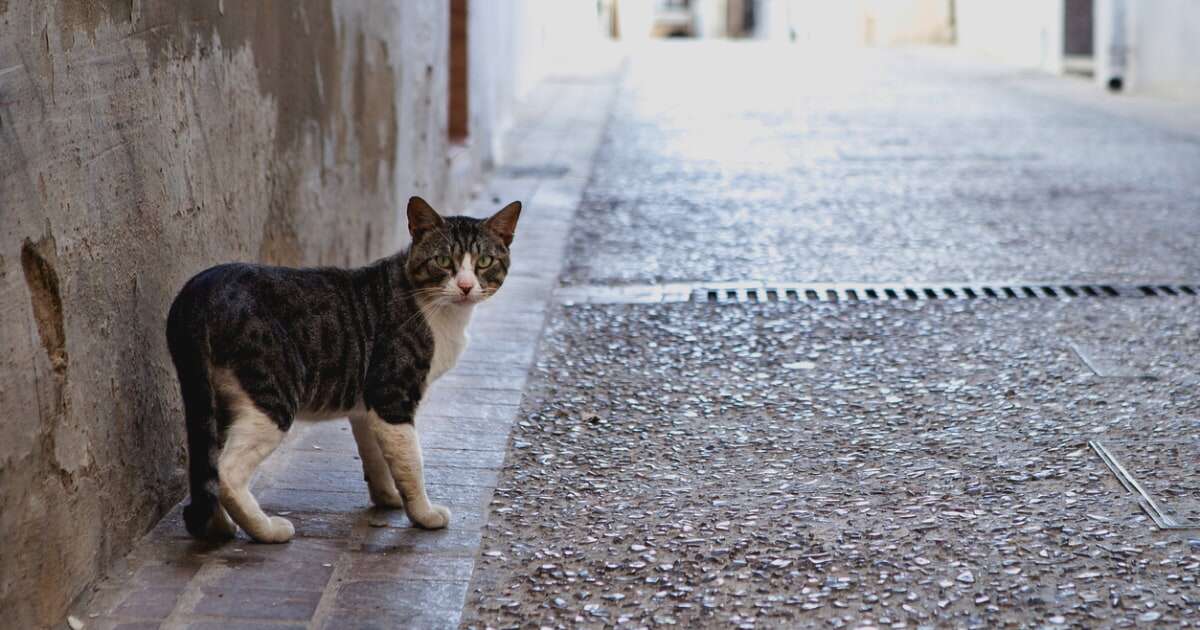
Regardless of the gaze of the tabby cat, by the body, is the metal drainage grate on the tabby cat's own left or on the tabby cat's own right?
on the tabby cat's own left

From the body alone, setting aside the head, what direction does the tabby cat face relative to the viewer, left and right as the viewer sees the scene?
facing to the right of the viewer
